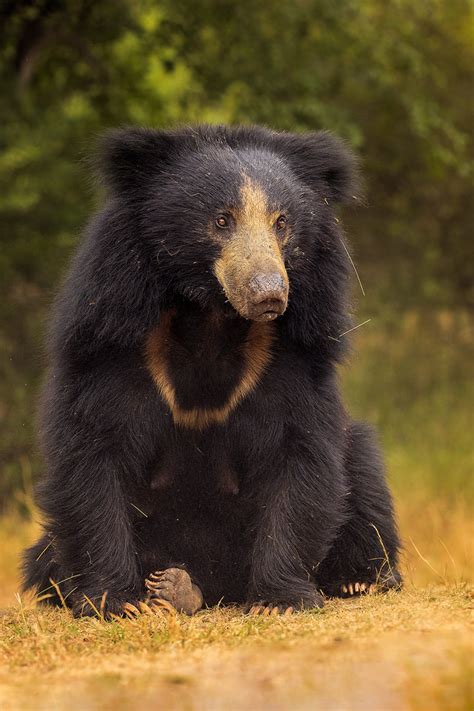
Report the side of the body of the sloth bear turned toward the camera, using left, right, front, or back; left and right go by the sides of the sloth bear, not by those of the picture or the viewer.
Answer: front
